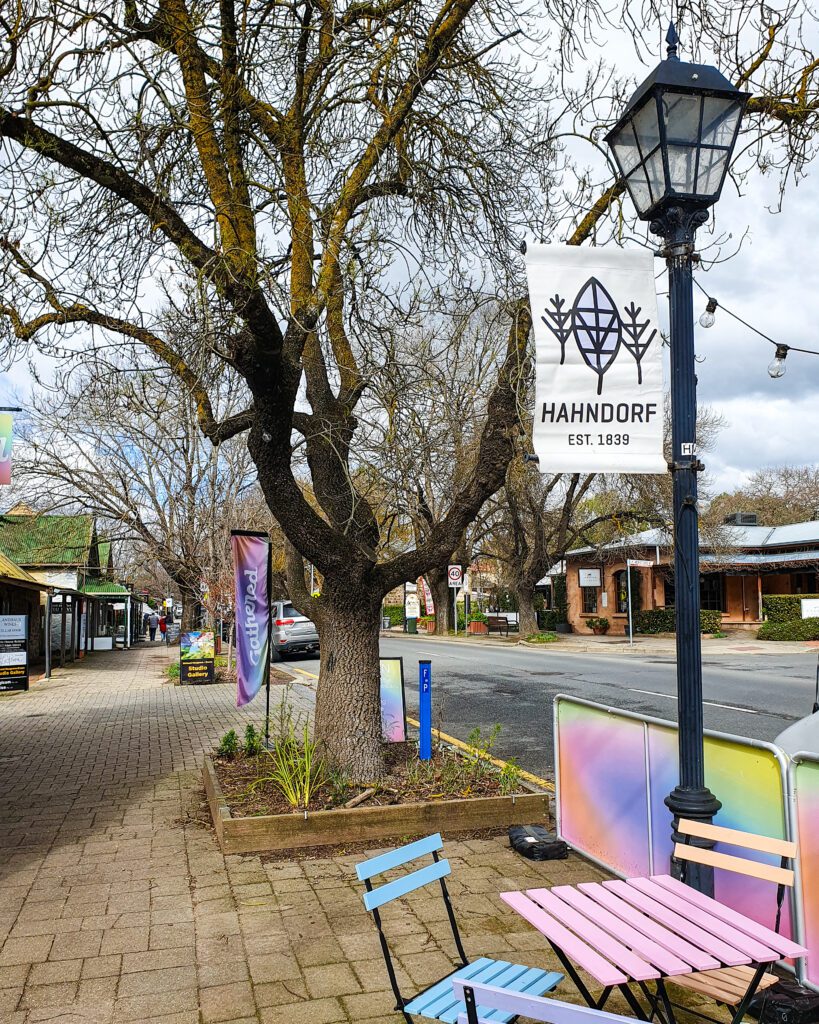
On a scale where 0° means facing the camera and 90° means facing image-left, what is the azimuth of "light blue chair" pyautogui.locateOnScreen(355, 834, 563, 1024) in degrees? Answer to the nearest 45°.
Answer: approximately 315°

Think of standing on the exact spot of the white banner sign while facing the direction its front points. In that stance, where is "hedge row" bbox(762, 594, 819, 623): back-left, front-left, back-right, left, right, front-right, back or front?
back

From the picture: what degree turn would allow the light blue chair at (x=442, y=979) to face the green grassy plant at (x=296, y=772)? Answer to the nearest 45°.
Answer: approximately 135° to its left

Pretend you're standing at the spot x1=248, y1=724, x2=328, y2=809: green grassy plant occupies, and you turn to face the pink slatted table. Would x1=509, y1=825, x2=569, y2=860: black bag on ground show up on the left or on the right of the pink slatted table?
left

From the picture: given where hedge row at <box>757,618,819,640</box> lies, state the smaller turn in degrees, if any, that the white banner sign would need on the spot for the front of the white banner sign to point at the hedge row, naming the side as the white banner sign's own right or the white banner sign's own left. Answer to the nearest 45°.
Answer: approximately 180°

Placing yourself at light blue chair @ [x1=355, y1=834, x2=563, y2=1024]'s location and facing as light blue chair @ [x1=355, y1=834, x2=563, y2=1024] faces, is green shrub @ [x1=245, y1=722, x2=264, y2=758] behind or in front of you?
behind

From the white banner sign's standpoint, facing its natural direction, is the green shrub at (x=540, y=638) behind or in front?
behind

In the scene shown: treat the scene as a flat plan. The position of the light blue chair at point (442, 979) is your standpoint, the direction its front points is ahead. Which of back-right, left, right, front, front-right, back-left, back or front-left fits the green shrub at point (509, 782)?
back-left

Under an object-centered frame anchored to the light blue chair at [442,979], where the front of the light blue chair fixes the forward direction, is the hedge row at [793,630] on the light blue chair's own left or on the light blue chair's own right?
on the light blue chair's own left

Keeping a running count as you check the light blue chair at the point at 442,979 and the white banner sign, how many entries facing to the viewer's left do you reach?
0

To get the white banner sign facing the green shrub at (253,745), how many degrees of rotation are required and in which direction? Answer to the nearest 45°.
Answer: approximately 135° to its right
